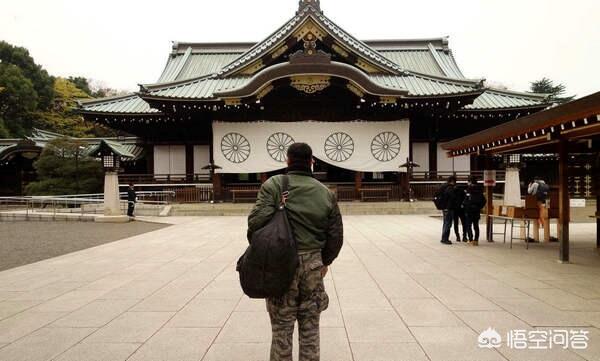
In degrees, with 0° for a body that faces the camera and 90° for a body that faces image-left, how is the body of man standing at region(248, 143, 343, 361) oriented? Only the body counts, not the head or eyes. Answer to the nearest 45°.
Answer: approximately 180°

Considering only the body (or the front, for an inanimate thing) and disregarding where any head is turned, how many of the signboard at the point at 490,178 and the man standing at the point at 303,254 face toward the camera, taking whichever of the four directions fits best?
1

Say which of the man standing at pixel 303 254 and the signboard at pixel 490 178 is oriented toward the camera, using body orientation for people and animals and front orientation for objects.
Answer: the signboard

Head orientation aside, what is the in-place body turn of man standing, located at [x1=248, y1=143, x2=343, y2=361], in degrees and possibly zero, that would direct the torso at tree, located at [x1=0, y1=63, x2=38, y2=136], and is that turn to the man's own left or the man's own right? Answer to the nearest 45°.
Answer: approximately 45° to the man's own left

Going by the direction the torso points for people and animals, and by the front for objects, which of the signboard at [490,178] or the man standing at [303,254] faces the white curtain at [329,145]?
the man standing

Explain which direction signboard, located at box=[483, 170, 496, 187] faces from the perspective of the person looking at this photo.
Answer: facing the viewer

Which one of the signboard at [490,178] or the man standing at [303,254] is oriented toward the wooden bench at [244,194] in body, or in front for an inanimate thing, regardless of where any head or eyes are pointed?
the man standing

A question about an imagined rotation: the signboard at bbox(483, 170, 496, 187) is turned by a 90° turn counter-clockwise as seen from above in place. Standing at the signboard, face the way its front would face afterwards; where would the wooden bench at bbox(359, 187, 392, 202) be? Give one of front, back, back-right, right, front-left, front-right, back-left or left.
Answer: back-left

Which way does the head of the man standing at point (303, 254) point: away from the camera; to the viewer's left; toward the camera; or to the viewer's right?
away from the camera

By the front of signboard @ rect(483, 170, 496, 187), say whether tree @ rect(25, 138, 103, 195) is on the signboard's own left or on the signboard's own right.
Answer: on the signboard's own right

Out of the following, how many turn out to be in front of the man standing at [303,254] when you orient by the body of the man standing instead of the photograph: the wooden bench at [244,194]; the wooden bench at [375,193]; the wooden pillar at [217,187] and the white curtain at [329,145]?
4

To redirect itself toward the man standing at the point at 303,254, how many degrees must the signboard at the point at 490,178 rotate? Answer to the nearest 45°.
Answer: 0° — it already faces them

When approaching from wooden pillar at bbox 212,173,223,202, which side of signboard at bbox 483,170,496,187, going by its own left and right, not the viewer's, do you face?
right

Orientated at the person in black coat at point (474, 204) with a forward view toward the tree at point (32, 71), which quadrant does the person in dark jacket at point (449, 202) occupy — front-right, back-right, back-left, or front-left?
front-left

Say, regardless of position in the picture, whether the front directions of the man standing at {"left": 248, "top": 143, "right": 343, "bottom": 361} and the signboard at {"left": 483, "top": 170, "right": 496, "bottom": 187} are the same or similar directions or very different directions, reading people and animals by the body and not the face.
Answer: very different directions

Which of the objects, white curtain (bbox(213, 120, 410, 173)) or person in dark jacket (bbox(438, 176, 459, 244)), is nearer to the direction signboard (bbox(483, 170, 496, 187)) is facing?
the person in dark jacket

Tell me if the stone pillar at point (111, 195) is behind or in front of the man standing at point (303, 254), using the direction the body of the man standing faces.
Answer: in front
